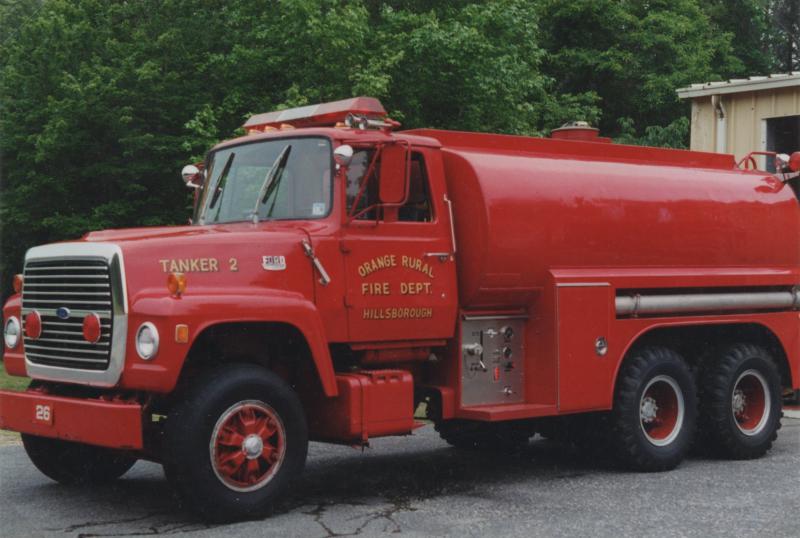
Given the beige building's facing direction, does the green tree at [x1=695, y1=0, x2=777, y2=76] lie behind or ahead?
behind

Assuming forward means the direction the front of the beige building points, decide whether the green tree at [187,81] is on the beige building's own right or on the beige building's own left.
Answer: on the beige building's own right

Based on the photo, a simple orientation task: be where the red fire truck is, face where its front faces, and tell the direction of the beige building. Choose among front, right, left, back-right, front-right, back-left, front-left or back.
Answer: back

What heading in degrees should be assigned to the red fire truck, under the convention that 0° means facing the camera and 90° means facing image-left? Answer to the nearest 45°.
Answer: approximately 45°

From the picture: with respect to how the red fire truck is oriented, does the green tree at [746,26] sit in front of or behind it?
behind

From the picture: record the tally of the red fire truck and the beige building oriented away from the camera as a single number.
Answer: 0

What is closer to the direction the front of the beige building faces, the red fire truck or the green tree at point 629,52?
the red fire truck

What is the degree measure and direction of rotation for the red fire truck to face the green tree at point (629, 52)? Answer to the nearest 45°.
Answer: approximately 135° to its right

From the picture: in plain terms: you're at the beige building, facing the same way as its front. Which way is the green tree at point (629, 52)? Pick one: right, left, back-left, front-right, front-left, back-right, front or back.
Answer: back-right

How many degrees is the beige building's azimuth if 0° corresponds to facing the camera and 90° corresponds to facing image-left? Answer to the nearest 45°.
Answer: approximately 45°
